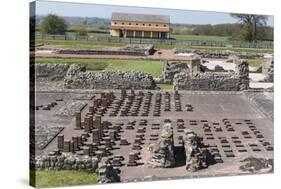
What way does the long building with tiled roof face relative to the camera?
toward the camera

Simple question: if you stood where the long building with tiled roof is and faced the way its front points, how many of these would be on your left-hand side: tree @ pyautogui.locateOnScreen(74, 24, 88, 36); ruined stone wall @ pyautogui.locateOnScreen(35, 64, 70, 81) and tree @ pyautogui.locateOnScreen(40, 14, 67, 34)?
0

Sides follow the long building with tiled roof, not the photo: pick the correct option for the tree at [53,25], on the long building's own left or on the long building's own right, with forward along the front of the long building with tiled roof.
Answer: on the long building's own right

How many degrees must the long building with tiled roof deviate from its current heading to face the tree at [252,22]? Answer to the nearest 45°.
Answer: approximately 135° to its left

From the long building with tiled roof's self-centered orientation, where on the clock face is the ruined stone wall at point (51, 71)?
The ruined stone wall is roughly at 12 o'clock from the long building with tiled roof.

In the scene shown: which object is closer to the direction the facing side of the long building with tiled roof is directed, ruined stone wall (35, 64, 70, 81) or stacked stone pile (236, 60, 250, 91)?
the ruined stone wall
